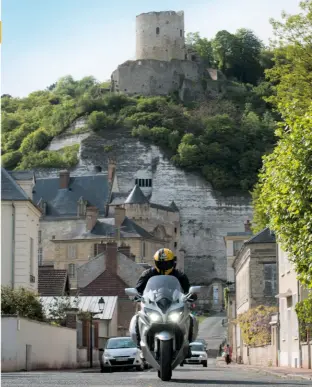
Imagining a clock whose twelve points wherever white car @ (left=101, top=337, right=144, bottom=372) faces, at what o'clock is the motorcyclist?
The motorcyclist is roughly at 12 o'clock from the white car.

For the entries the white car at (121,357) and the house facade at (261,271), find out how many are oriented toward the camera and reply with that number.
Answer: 1

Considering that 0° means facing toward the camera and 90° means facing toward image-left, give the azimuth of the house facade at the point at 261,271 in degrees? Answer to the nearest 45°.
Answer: approximately 90°

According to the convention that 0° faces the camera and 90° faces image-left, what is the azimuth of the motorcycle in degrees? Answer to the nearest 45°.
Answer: approximately 0°

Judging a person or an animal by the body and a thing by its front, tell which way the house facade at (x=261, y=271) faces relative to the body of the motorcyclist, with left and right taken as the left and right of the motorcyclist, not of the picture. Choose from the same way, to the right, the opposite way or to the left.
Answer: to the right

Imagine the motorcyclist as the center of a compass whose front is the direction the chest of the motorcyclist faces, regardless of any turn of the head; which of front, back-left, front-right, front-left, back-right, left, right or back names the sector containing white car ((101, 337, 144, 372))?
back
